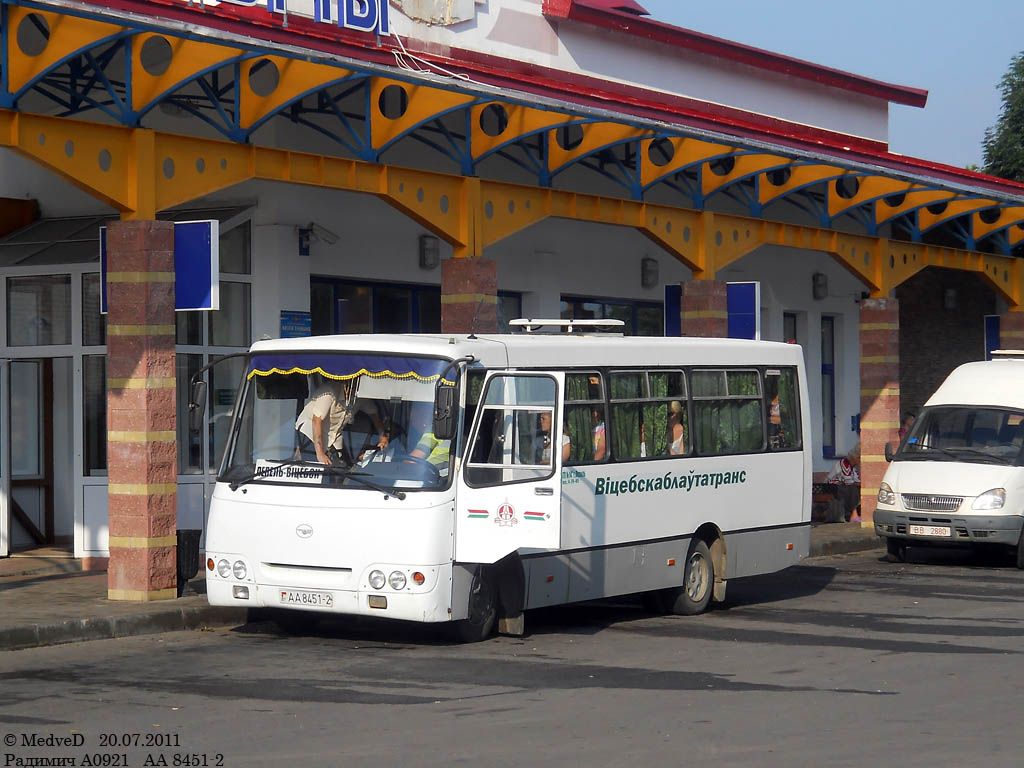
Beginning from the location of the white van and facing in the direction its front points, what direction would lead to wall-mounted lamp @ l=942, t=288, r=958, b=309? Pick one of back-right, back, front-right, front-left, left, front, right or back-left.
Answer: back-right

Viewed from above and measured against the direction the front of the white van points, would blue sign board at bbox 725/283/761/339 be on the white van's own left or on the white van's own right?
on the white van's own right

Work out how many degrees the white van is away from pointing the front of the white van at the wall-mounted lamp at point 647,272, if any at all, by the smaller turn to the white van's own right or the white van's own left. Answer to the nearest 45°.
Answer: approximately 90° to the white van's own right

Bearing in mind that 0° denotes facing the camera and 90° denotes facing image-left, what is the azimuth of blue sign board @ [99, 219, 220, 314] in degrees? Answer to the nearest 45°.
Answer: approximately 45°

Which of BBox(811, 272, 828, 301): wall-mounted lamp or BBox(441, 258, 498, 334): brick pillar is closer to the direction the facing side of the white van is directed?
the brick pillar

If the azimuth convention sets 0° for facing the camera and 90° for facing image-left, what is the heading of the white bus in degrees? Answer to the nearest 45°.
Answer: approximately 45°

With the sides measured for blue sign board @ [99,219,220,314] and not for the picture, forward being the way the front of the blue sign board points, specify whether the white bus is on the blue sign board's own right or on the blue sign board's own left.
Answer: on the blue sign board's own left
